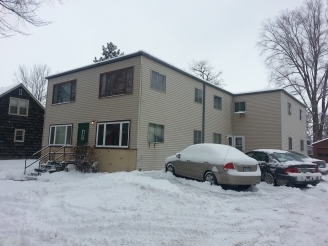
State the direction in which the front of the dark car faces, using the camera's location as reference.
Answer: facing away from the viewer and to the left of the viewer

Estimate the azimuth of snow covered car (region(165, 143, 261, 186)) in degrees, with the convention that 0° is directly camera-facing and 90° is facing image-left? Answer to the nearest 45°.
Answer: approximately 135°

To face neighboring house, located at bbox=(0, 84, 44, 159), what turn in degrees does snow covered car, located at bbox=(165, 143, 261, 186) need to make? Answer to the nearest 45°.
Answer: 0° — it already faces it

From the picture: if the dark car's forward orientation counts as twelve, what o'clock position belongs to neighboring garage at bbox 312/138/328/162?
The neighboring garage is roughly at 2 o'clock from the dark car.

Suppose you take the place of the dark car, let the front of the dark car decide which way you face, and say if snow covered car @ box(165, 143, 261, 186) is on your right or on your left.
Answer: on your left

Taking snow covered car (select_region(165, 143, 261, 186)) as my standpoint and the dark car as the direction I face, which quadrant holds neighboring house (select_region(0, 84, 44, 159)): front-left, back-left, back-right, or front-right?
back-left

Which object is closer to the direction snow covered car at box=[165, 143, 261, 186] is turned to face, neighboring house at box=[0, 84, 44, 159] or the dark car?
the neighboring house

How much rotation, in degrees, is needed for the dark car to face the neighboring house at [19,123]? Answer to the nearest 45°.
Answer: approximately 45° to its left
